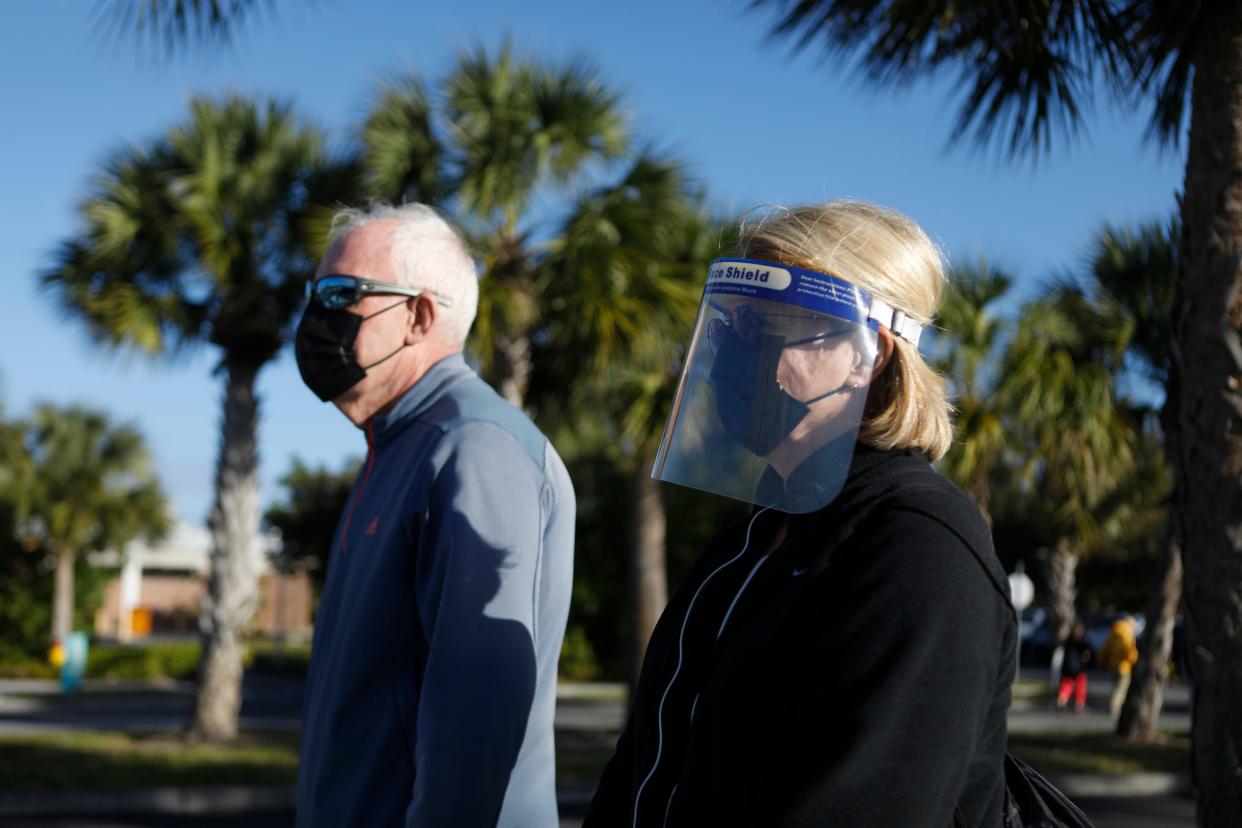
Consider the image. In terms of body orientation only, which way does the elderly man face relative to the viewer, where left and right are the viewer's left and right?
facing to the left of the viewer

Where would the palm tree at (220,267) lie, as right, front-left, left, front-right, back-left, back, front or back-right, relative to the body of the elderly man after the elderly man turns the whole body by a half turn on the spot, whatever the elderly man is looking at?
left

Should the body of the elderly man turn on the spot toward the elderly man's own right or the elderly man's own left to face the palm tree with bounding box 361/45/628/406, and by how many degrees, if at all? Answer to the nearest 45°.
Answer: approximately 90° to the elderly man's own right

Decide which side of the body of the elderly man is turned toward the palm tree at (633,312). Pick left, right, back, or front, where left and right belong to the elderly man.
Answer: right

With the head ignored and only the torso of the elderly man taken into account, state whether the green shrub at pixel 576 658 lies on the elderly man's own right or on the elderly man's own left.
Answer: on the elderly man's own right

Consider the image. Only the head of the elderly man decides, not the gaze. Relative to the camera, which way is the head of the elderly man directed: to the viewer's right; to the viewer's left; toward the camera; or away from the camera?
to the viewer's left

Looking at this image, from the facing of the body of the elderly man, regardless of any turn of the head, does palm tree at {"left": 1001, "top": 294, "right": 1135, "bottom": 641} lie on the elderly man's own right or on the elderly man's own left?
on the elderly man's own right

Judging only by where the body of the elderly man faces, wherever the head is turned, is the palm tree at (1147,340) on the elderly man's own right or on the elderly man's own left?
on the elderly man's own right

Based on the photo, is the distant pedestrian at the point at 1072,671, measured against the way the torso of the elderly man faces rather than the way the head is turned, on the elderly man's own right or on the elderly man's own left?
on the elderly man's own right
